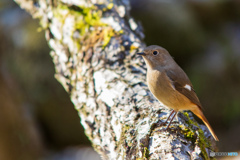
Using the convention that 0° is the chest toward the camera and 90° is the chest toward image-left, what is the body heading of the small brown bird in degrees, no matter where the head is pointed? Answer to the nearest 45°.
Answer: approximately 90°
